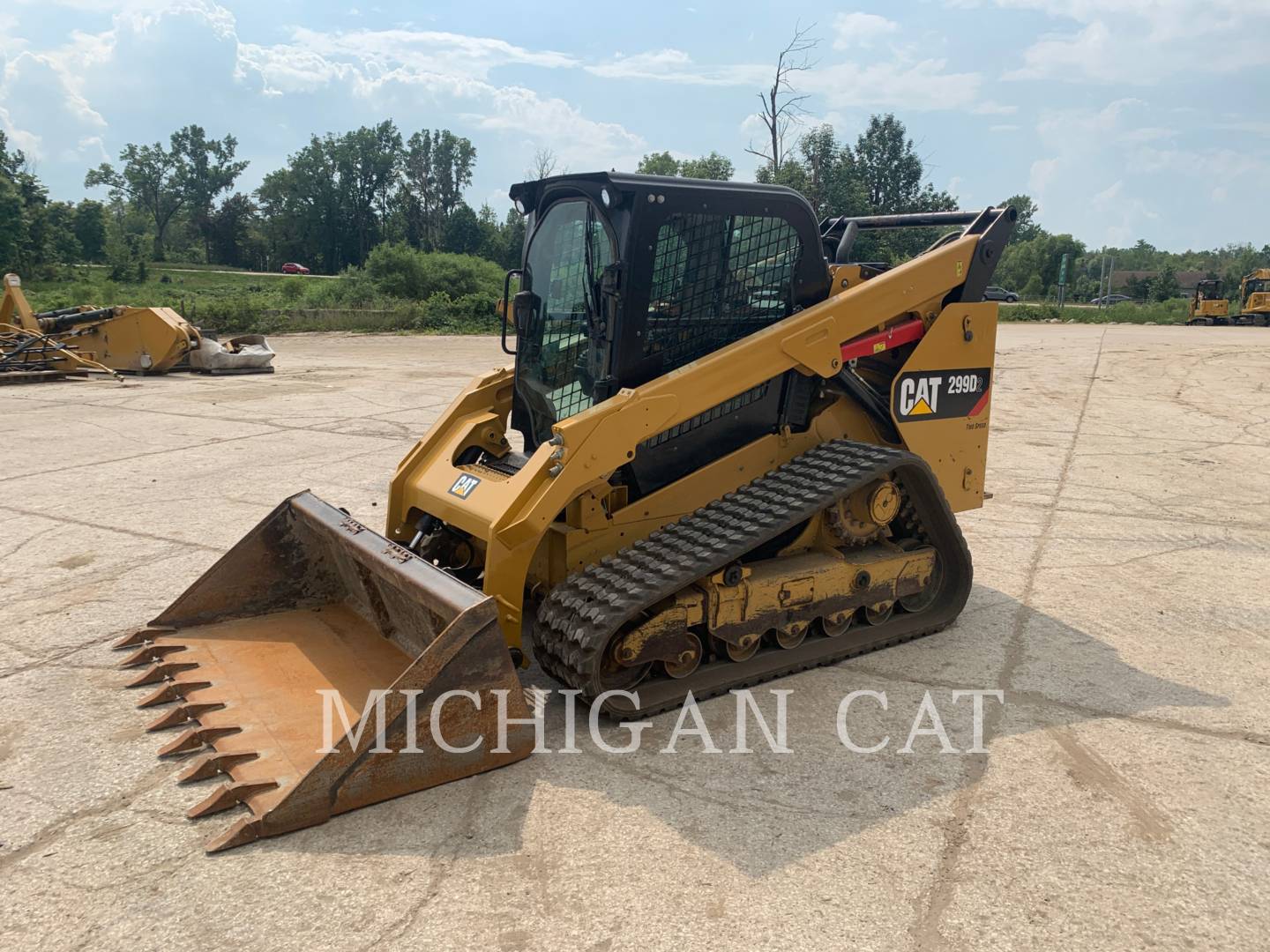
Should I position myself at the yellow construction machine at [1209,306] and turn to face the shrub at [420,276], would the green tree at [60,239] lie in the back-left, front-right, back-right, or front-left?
front-right

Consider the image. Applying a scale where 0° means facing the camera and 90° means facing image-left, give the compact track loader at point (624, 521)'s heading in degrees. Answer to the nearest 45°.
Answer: approximately 45°

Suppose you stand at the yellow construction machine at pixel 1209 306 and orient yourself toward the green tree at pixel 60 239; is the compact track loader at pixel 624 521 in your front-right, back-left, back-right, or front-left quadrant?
front-left

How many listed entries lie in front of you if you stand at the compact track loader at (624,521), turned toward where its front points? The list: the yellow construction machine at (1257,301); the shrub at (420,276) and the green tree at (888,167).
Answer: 0

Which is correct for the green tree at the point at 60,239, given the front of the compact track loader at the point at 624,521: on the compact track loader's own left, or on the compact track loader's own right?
on the compact track loader's own right

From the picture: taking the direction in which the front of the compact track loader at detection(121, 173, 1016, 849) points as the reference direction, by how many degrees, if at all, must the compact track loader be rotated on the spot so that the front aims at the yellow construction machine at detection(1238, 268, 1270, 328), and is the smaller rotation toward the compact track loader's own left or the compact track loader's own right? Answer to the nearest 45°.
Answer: approximately 180°

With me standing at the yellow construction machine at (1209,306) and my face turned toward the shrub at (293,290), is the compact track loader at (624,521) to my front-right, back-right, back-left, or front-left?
front-left

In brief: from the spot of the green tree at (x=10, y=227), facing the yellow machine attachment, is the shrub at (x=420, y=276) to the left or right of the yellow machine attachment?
left

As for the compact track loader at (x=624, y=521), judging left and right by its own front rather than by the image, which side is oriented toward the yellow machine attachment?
right

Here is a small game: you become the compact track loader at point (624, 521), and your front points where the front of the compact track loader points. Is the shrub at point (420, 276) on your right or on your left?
on your right

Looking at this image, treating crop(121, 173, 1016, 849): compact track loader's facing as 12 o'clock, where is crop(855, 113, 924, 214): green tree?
The green tree is roughly at 5 o'clock from the compact track loader.

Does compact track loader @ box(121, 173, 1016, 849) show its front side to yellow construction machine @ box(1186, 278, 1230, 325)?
no

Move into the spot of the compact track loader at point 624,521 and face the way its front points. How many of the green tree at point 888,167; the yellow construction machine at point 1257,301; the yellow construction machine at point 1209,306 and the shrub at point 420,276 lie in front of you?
0

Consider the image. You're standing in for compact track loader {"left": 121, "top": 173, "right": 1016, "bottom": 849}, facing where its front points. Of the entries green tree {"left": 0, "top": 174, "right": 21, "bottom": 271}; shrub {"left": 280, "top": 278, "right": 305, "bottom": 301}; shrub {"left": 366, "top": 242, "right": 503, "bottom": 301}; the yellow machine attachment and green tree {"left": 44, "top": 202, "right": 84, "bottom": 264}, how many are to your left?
0

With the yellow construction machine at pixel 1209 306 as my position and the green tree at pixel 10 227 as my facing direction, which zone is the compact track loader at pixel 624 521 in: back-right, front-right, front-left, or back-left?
front-left

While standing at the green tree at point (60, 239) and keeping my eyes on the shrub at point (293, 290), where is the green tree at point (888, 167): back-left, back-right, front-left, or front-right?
front-left

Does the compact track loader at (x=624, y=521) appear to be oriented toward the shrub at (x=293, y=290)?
no
